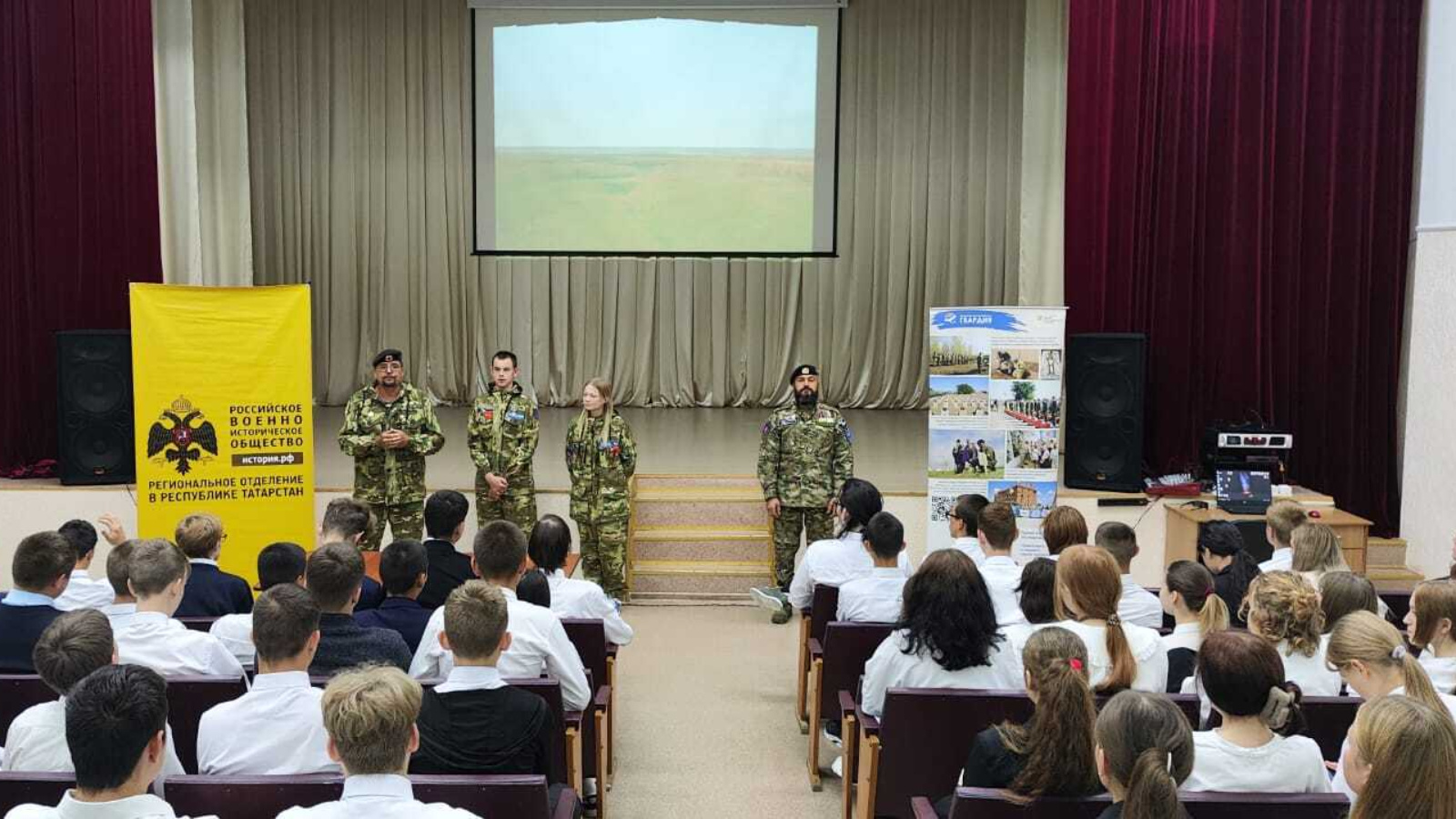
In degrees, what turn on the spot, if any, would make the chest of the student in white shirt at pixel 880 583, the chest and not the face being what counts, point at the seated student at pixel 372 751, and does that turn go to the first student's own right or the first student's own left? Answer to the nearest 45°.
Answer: approximately 180°

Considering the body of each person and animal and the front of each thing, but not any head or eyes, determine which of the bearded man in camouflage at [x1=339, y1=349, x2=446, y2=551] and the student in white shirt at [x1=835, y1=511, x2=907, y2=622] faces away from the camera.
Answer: the student in white shirt

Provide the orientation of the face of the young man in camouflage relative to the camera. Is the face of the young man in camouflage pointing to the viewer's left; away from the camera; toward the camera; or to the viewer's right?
toward the camera

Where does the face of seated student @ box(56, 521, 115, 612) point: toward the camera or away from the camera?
away from the camera

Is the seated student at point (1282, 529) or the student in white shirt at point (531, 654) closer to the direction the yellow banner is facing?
the student in white shirt

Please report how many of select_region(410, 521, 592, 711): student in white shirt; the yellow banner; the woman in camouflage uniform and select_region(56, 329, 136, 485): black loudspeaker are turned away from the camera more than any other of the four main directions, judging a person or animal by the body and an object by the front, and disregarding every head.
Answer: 1

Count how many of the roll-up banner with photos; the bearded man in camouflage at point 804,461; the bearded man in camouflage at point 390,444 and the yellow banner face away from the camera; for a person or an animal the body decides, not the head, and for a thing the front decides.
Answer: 0

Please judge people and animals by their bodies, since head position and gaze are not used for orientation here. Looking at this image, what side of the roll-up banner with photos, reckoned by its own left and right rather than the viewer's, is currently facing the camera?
front

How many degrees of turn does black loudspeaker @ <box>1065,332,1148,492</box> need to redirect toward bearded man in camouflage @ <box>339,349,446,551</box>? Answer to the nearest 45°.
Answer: approximately 45° to its right

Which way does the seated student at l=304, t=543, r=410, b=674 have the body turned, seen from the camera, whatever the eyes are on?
away from the camera

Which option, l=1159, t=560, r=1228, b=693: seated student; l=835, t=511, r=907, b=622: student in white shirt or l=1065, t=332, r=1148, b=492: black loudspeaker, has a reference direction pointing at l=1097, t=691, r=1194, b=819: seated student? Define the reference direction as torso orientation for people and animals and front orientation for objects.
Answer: the black loudspeaker

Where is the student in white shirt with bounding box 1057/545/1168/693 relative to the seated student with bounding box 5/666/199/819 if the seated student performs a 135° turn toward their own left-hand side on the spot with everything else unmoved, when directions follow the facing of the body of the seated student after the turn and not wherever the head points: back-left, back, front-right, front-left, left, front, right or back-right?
back

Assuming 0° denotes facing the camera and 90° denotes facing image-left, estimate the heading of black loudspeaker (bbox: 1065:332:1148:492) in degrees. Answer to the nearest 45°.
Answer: approximately 0°

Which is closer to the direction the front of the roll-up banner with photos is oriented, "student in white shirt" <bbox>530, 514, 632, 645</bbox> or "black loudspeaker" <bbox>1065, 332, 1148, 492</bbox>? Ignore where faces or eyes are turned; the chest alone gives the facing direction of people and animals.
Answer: the student in white shirt

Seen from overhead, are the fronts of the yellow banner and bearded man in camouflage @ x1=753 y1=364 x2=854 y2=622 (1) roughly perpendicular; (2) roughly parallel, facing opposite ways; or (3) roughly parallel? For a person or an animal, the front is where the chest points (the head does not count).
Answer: roughly parallel

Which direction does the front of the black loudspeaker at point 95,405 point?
toward the camera

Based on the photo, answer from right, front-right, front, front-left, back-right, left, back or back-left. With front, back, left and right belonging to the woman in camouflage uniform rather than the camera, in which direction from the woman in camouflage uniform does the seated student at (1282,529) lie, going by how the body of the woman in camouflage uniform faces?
left

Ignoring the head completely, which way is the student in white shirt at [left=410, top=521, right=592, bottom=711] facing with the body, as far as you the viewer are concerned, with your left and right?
facing away from the viewer

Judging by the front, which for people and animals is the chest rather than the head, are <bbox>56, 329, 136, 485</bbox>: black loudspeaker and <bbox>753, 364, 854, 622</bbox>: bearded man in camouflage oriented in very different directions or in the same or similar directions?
same or similar directions
